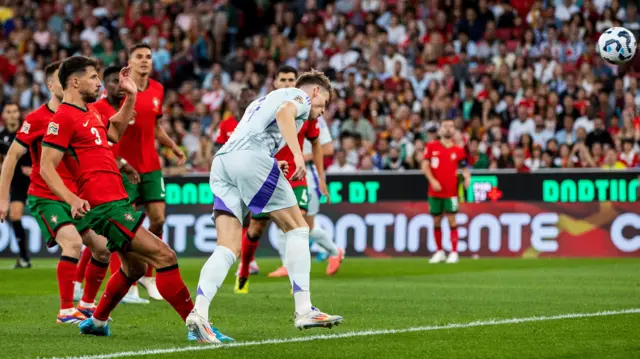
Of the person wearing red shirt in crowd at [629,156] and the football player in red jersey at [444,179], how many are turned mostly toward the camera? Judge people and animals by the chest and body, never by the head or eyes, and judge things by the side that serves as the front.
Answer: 2

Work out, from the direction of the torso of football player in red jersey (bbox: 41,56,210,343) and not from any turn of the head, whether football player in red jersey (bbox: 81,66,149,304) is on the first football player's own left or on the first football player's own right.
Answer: on the first football player's own left

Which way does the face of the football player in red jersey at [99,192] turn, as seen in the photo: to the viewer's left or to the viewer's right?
to the viewer's right

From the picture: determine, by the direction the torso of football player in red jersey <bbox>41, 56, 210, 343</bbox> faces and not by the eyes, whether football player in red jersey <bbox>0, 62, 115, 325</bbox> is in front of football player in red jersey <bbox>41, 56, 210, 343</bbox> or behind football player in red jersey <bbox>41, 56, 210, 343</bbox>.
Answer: behind

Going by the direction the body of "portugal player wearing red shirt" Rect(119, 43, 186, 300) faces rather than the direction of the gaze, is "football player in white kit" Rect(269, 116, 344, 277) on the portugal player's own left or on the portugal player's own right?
on the portugal player's own left

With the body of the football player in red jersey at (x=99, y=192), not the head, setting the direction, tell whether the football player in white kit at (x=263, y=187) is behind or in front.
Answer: in front

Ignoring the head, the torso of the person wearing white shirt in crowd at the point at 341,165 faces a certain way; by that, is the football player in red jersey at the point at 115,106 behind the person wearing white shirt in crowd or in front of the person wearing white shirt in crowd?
in front
